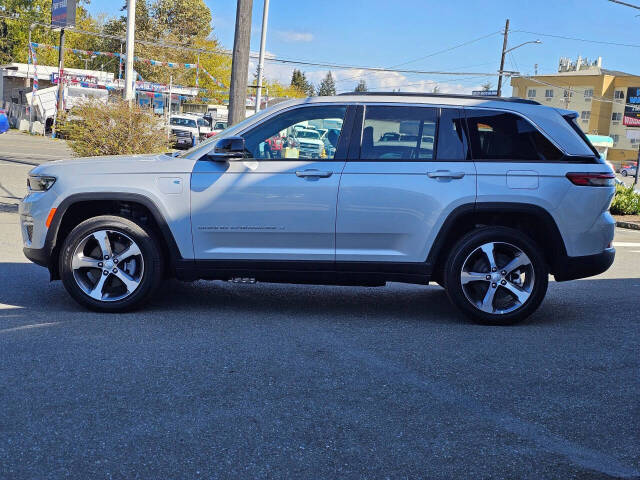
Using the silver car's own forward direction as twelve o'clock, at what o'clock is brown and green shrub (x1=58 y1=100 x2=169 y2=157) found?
The brown and green shrub is roughly at 2 o'clock from the silver car.

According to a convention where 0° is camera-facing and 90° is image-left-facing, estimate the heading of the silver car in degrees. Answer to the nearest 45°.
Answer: approximately 90°

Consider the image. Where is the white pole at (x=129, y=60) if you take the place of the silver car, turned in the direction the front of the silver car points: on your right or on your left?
on your right

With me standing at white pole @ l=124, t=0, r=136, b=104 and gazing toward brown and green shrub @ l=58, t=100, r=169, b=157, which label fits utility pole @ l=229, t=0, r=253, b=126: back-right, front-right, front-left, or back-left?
front-left

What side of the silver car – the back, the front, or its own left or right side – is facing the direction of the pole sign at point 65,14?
right

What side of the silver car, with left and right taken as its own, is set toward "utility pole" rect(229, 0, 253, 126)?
right

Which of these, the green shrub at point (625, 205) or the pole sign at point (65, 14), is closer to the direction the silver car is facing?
the pole sign

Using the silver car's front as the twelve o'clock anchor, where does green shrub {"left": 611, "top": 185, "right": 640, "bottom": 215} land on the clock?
The green shrub is roughly at 4 o'clock from the silver car.

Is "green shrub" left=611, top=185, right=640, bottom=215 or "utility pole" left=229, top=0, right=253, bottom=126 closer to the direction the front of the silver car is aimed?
the utility pole
